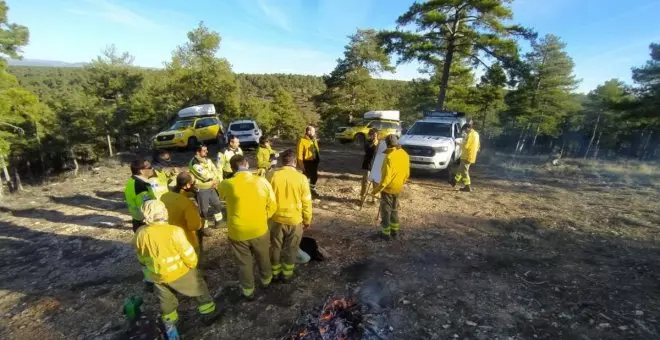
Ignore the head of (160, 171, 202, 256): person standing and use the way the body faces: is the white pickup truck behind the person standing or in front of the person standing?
in front

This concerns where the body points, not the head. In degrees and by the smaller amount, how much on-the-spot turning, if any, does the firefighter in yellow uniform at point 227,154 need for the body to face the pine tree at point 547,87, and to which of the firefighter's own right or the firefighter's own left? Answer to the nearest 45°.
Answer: approximately 90° to the firefighter's own left

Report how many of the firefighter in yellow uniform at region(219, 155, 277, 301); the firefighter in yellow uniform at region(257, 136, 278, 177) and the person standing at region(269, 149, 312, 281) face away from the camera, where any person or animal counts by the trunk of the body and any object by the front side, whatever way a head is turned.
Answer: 2

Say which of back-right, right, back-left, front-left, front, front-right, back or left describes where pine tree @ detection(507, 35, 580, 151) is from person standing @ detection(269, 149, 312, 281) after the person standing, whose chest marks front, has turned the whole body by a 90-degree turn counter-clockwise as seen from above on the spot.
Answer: back-right

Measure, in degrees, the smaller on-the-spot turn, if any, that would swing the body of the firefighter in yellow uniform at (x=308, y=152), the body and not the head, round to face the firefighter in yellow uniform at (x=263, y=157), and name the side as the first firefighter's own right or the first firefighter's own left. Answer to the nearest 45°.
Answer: approximately 135° to the first firefighter's own right

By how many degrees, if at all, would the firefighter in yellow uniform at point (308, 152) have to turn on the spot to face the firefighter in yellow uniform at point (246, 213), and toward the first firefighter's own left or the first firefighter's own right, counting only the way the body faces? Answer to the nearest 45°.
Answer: approximately 45° to the first firefighter's own right

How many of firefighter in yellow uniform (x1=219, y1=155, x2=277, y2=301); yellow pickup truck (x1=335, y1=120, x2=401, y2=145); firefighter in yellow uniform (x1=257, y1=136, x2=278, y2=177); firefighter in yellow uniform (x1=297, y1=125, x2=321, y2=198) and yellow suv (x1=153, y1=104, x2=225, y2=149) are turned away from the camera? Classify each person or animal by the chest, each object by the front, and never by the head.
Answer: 1

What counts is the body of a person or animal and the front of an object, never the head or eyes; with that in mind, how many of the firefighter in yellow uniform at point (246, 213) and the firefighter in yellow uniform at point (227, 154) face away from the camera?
1

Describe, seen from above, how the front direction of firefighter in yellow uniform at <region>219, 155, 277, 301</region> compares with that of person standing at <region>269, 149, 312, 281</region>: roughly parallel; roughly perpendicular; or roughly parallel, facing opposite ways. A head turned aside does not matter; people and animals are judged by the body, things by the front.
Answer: roughly parallel

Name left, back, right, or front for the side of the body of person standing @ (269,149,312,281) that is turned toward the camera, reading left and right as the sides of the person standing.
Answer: back

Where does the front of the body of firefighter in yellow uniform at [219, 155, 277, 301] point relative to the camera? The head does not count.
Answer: away from the camera

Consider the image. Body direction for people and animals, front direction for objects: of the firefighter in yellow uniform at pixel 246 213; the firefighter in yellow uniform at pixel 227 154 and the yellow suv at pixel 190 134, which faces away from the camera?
the firefighter in yellow uniform at pixel 246 213

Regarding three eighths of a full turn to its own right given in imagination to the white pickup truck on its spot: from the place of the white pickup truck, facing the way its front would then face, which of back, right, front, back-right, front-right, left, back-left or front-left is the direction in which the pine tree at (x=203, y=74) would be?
front-left

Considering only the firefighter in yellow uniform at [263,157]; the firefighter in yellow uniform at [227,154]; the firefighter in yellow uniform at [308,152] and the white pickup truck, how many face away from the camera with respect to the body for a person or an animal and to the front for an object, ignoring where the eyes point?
0

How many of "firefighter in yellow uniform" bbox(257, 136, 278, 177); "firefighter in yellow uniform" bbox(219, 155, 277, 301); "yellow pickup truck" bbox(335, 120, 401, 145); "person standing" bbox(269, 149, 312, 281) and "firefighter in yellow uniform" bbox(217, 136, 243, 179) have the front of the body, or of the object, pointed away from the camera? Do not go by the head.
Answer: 2

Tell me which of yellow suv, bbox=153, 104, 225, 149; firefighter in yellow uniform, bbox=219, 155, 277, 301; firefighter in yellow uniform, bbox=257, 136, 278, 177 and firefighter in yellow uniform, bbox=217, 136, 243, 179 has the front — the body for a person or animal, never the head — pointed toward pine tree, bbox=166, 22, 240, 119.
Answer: firefighter in yellow uniform, bbox=219, 155, 277, 301

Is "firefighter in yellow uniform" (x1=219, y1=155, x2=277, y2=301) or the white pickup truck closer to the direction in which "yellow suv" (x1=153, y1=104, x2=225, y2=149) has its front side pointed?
the firefighter in yellow uniform
